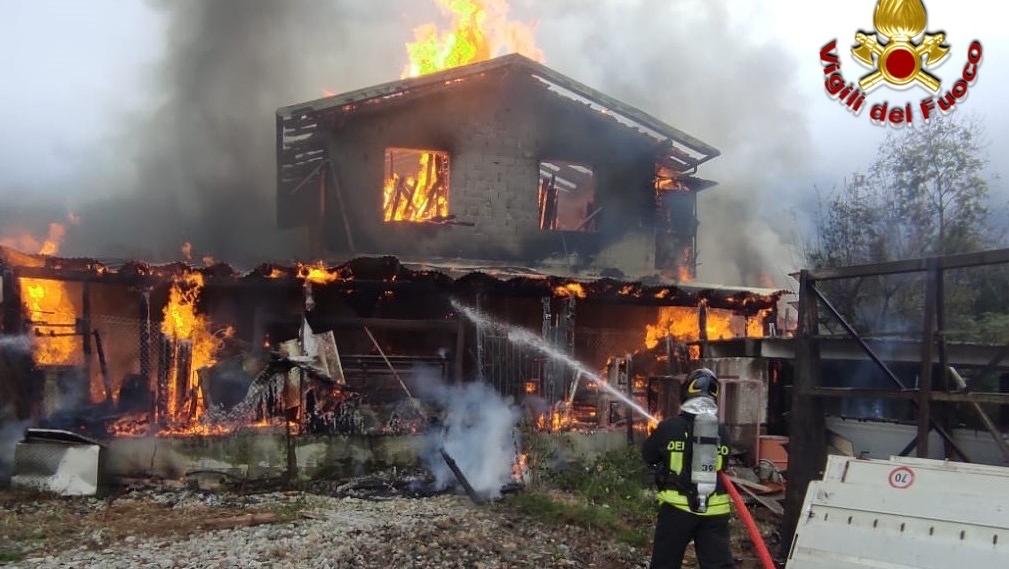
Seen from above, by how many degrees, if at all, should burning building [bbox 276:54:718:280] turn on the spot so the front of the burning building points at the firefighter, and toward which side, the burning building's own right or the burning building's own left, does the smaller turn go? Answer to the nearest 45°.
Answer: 0° — it already faces them

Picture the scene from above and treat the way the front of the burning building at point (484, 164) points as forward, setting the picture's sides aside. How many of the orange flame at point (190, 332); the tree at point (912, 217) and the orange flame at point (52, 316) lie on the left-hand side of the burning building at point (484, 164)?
1

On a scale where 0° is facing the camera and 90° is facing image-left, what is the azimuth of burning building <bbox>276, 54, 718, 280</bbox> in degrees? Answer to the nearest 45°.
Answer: approximately 0°

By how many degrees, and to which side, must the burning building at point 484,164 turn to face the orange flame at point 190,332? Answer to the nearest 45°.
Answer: approximately 45° to its right

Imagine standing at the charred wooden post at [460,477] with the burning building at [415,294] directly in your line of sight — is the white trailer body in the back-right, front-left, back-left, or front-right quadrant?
back-right

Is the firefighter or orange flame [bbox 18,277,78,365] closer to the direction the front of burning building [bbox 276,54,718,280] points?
the firefighter

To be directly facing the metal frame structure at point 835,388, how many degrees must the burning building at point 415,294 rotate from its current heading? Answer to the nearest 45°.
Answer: approximately 45° to its left
